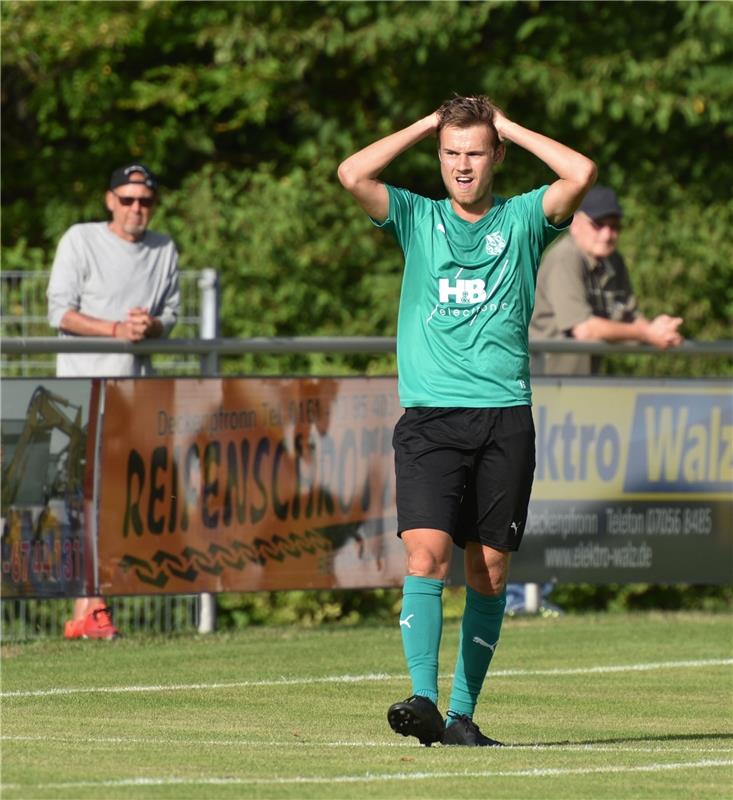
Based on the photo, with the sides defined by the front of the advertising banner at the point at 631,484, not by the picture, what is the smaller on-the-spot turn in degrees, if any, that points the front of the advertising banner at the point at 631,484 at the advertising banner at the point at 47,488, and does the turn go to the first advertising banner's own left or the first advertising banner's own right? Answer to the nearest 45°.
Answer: approximately 45° to the first advertising banner's own right

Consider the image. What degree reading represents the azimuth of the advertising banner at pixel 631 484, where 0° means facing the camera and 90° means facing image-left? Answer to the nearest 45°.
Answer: approximately 0°

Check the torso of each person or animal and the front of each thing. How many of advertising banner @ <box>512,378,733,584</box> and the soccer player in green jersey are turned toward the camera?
2

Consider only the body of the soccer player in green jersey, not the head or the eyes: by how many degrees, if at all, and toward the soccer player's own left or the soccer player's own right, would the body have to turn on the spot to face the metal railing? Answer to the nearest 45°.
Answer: approximately 180°

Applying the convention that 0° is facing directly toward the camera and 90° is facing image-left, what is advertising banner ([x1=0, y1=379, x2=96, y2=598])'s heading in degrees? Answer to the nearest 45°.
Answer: approximately 0°

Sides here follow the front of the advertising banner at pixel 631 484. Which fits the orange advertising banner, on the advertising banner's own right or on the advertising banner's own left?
on the advertising banner's own right

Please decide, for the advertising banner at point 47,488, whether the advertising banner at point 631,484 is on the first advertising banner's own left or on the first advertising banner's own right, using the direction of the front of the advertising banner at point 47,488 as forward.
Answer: on the first advertising banner's own left

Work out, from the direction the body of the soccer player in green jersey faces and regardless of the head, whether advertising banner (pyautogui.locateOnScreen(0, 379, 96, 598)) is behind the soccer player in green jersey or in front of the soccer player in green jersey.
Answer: behind
